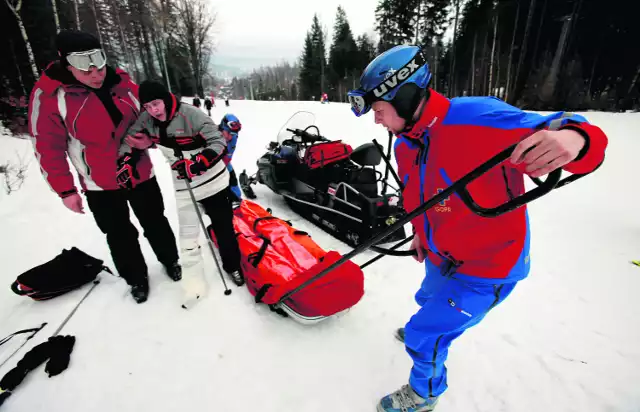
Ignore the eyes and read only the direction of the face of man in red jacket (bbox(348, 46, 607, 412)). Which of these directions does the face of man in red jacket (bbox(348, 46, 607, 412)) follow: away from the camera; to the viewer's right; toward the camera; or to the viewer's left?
to the viewer's left

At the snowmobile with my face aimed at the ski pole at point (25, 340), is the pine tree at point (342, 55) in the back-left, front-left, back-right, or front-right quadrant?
back-right

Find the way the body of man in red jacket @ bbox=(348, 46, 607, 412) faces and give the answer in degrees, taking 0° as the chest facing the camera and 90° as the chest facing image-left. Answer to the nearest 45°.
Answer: approximately 45°

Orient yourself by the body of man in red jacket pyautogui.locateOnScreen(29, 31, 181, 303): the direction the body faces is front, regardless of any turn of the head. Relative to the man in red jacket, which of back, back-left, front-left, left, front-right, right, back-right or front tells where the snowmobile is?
front-left

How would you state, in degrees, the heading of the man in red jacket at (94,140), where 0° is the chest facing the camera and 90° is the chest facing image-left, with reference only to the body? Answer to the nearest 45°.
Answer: approximately 315°

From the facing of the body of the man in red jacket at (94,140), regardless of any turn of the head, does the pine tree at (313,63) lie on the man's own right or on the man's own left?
on the man's own left

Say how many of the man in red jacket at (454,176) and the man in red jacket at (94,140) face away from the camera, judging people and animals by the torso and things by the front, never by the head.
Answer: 0

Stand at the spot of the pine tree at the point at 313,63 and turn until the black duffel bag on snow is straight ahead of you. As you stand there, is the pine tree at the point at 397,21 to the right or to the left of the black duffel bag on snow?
left

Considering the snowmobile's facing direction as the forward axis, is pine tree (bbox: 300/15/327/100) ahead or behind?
ahead

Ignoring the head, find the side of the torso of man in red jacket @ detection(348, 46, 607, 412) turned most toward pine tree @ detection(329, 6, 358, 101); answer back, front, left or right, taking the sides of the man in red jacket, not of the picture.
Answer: right

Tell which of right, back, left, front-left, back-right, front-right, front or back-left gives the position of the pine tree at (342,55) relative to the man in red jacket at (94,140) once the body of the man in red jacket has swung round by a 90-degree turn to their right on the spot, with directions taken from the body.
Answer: back

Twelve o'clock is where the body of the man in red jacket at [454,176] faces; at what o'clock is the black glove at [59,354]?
The black glove is roughly at 1 o'clock from the man in red jacket.

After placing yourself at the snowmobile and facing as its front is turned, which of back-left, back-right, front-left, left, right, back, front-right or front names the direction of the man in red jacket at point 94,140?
left

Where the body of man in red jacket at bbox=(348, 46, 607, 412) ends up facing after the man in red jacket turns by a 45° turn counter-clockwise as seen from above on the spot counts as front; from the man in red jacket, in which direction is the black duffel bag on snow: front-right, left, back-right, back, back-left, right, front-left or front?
right

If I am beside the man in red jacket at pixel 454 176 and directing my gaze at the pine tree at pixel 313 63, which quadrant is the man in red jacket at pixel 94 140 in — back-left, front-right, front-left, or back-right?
front-left

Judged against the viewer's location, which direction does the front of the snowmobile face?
facing away from the viewer and to the left of the viewer

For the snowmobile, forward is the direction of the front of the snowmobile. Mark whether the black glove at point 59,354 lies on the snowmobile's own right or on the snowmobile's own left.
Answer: on the snowmobile's own left
